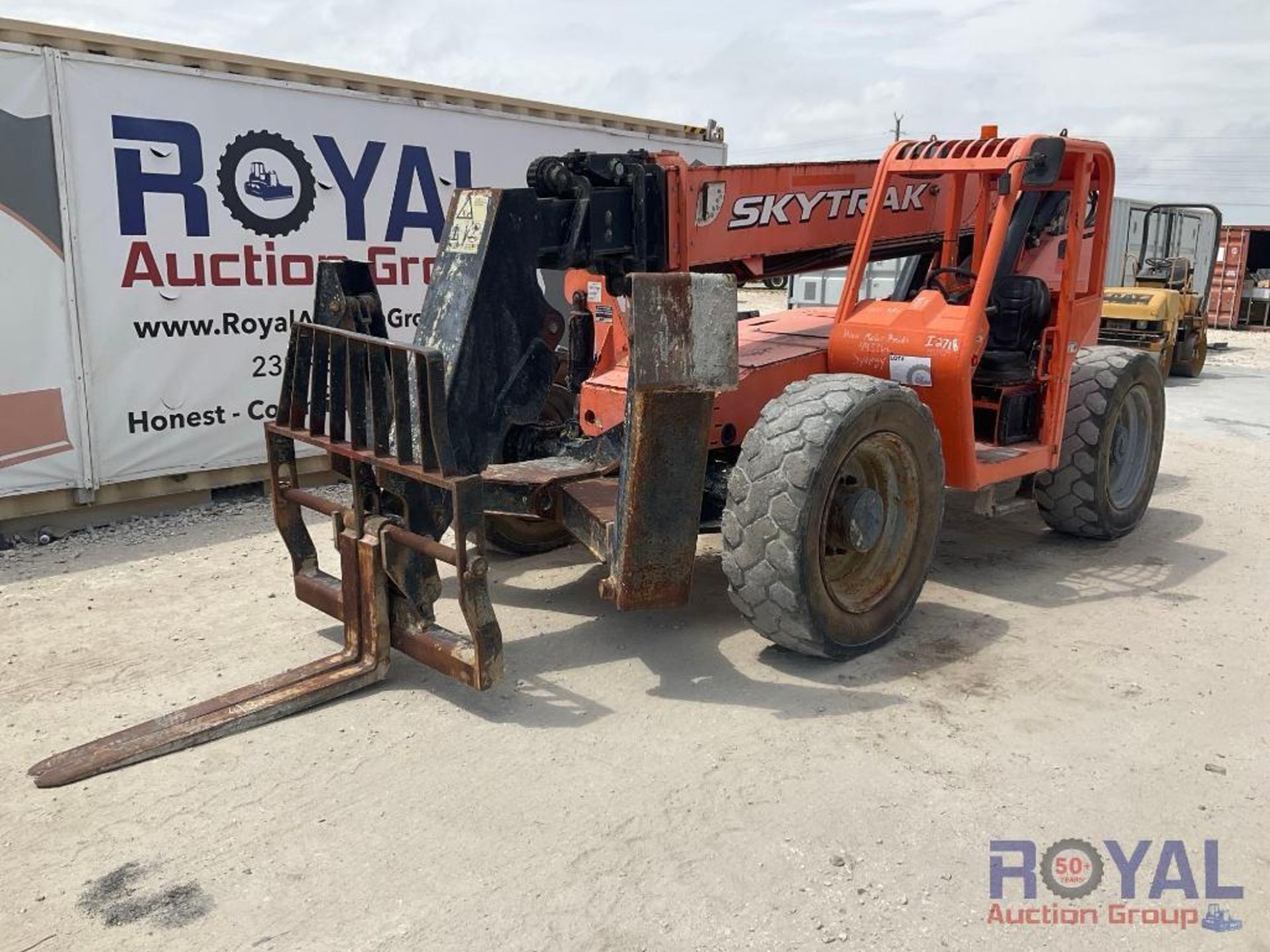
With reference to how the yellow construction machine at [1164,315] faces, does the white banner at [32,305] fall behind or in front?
in front

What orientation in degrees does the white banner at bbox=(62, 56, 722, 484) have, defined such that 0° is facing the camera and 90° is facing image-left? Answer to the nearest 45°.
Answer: approximately 315°

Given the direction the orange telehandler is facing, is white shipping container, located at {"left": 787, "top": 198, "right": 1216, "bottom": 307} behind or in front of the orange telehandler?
behind

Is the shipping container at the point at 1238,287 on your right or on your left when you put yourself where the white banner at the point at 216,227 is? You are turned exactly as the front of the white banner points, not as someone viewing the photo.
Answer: on your left

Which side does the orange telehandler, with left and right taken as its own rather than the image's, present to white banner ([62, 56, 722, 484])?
right

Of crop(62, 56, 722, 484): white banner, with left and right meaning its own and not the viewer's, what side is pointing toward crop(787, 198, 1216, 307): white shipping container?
left

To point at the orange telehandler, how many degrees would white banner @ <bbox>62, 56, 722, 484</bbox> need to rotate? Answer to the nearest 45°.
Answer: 0° — it already faces it

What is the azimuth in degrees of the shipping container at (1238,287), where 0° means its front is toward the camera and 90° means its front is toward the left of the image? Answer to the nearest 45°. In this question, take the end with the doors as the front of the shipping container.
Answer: approximately 0°

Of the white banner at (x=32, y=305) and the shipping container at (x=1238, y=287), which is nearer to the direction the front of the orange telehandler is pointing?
the white banner
